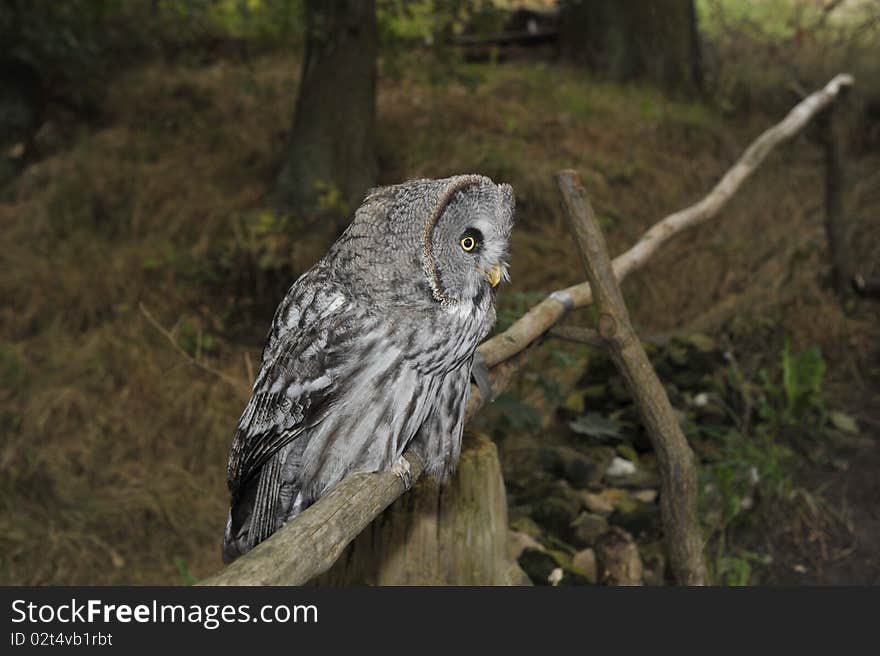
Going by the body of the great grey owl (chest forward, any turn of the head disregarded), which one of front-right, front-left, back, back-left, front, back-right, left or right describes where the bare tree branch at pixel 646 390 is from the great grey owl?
front-left

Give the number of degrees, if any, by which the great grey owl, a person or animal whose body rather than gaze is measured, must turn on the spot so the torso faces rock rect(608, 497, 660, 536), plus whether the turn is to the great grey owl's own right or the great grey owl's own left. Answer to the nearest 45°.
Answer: approximately 45° to the great grey owl's own left

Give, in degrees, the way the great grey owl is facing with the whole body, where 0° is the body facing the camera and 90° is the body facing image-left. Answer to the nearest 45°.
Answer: approximately 270°

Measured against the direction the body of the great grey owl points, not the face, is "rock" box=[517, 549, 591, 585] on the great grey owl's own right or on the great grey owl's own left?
on the great grey owl's own left
